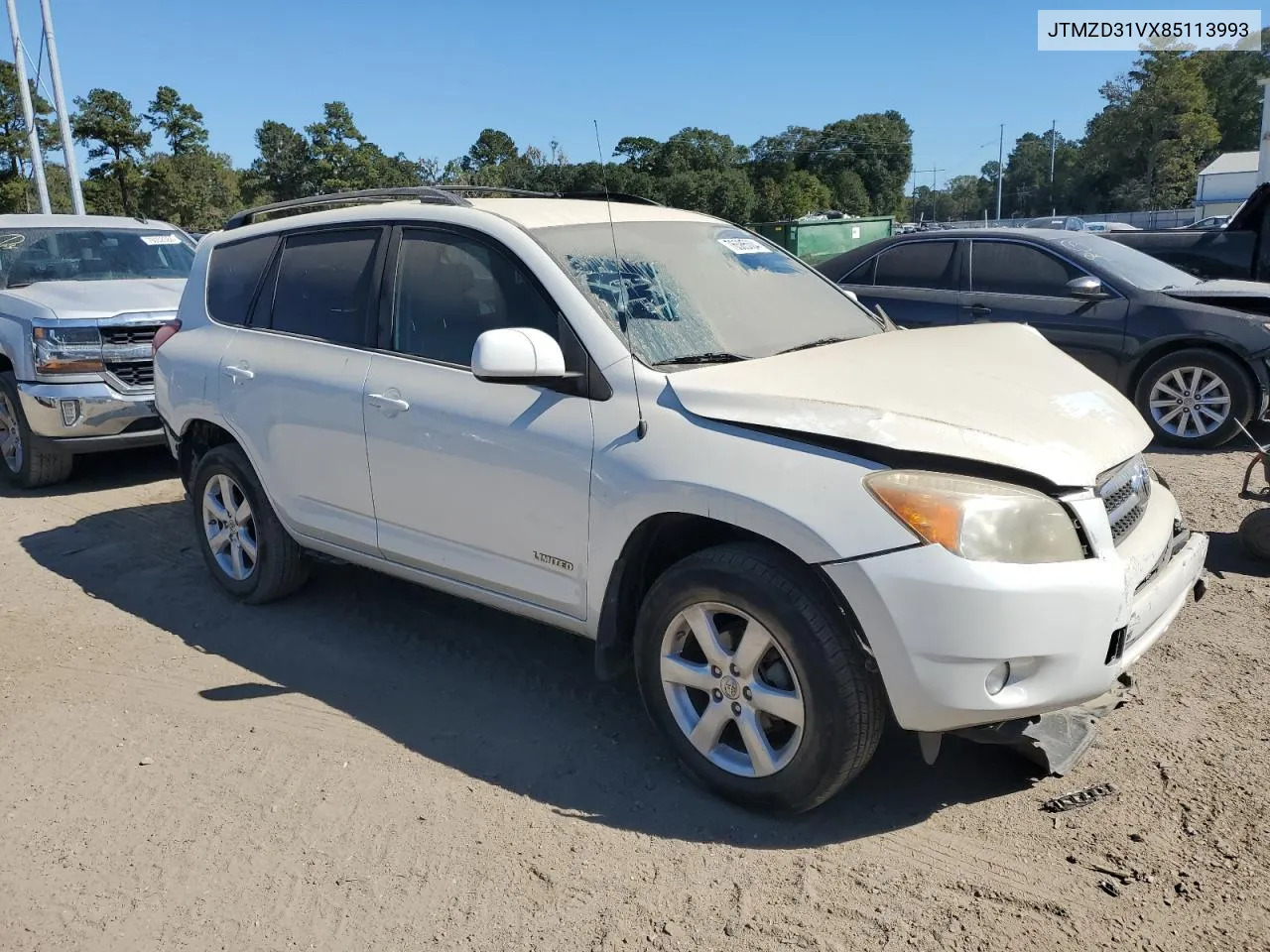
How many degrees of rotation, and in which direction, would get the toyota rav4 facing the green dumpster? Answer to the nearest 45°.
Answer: approximately 135° to its left

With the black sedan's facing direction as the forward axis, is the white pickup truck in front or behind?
behind

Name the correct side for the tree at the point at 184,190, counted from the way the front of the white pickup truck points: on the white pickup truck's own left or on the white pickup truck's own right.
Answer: on the white pickup truck's own left

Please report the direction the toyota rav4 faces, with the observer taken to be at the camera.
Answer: facing the viewer and to the right of the viewer

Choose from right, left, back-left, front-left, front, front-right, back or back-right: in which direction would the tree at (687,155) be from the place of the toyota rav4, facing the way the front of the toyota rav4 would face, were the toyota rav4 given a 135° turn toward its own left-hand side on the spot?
front

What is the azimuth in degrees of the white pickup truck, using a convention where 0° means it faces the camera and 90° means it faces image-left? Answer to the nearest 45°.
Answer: approximately 315°

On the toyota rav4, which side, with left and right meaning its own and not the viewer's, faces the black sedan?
left

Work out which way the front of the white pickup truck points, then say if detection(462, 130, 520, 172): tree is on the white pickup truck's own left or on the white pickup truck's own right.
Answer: on the white pickup truck's own left

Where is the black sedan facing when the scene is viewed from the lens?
facing to the right of the viewer

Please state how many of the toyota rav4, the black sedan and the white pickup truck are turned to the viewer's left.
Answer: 0

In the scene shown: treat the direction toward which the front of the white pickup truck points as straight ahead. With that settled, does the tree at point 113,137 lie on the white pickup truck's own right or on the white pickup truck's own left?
on the white pickup truck's own left

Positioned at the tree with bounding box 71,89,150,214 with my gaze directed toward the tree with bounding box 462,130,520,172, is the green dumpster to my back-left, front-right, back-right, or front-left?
front-right

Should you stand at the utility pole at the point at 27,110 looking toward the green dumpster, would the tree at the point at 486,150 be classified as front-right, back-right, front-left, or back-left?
front-left

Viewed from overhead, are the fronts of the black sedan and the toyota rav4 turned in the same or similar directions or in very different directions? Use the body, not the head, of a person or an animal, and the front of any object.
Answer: same or similar directions

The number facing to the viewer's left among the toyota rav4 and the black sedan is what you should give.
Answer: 0

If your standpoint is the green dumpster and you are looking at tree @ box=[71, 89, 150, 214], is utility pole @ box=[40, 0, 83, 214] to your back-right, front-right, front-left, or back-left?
front-left

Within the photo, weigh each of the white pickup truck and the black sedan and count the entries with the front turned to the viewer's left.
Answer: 0

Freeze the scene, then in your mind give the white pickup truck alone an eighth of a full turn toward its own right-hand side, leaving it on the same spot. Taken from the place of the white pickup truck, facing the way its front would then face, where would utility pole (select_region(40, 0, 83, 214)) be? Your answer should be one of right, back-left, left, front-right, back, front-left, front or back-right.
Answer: back

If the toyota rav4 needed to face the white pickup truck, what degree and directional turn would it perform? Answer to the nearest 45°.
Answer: approximately 180°
